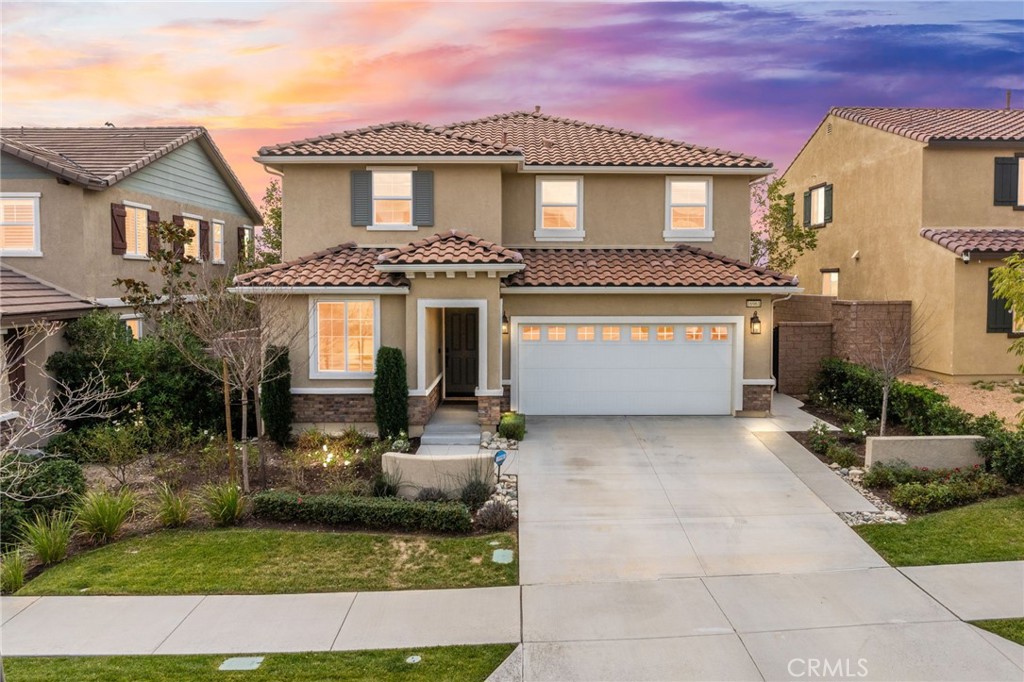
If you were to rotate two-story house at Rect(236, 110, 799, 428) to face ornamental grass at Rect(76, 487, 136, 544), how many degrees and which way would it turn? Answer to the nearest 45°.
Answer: approximately 45° to its right

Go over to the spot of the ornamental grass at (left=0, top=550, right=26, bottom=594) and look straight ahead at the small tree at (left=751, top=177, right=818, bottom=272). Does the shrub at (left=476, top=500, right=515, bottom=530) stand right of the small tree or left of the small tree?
right

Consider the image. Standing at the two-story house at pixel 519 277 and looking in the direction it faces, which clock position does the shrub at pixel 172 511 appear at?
The shrub is roughly at 1 o'clock from the two-story house.

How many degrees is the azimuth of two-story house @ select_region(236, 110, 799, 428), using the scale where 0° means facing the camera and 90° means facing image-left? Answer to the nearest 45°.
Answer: approximately 0°

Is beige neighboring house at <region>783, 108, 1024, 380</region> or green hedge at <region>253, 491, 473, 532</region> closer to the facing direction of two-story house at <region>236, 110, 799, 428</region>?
the green hedge

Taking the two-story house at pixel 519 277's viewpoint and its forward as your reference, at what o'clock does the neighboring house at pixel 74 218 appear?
The neighboring house is roughly at 3 o'clock from the two-story house.

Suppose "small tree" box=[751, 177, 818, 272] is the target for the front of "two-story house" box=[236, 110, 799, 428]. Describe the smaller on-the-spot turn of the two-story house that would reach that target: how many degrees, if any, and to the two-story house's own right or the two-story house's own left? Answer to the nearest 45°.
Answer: approximately 135° to the two-story house's own left

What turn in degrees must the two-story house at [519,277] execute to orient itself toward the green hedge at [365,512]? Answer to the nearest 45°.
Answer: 0° — it already faces it

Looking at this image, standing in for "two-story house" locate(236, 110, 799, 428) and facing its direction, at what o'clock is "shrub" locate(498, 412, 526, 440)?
The shrub is roughly at 12 o'clock from the two-story house.

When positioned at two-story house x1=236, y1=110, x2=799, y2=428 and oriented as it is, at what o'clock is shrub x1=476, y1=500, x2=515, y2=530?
The shrub is roughly at 12 o'clock from the two-story house.

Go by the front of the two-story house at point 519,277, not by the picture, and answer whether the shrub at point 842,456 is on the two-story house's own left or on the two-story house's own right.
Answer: on the two-story house's own left

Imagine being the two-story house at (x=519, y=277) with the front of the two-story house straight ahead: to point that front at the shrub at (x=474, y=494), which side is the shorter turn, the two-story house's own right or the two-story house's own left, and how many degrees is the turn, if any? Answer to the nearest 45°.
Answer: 0° — it already faces it
